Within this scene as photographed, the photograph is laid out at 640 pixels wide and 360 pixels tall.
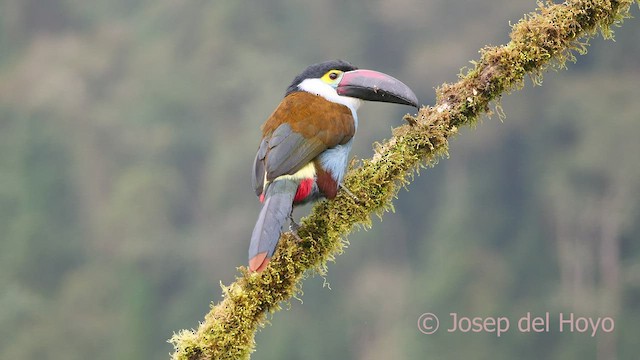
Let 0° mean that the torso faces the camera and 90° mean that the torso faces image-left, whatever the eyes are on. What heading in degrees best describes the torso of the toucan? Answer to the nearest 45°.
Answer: approximately 225°
